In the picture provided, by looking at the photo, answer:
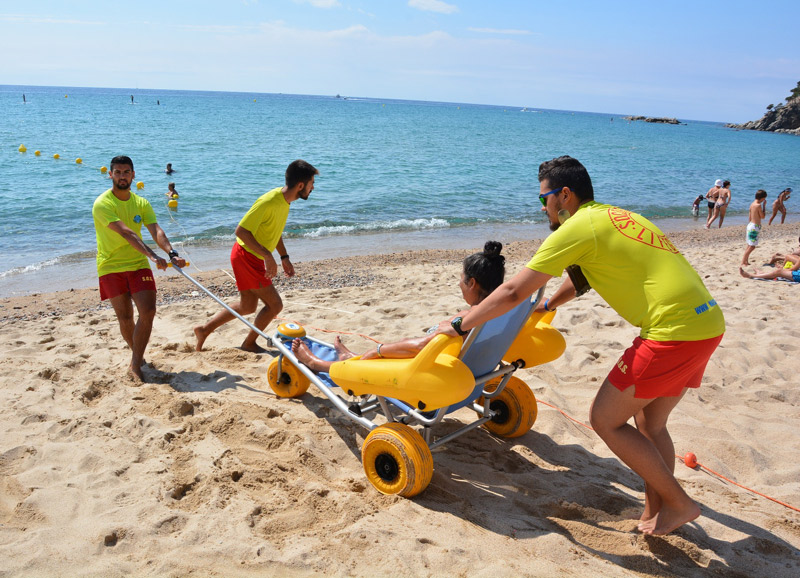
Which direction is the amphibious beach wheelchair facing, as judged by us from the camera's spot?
facing away from the viewer and to the left of the viewer

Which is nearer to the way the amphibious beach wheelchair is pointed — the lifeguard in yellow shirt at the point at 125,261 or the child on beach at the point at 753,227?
the lifeguard in yellow shirt

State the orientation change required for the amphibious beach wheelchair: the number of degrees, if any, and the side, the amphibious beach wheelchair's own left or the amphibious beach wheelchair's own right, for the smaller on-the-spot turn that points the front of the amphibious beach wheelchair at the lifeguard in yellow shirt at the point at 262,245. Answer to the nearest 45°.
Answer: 0° — it already faces them

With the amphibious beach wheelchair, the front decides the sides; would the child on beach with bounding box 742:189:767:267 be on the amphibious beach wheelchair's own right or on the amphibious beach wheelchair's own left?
on the amphibious beach wheelchair's own right

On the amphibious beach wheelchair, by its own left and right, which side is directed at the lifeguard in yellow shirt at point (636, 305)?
back

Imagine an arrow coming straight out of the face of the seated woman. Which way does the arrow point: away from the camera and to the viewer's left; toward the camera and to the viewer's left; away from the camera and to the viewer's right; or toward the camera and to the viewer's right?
away from the camera and to the viewer's left
